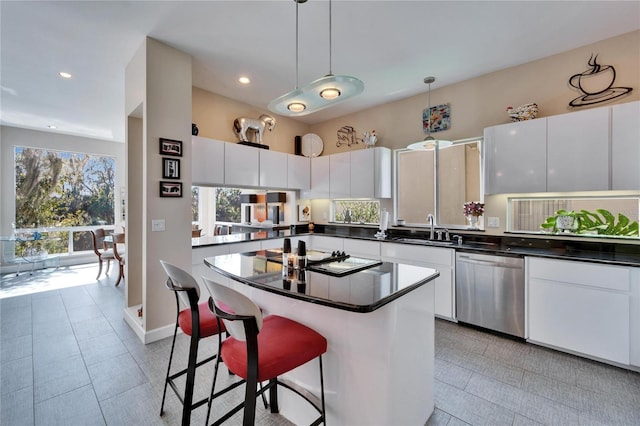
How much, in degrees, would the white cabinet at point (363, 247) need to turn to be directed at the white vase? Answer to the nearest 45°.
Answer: approximately 135° to its left

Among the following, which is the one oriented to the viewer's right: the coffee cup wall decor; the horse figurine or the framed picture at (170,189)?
the horse figurine

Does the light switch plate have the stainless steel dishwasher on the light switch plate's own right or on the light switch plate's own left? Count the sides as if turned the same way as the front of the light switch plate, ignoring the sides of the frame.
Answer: on the light switch plate's own left

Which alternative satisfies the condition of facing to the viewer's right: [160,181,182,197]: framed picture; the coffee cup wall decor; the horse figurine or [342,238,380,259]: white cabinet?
the horse figurine

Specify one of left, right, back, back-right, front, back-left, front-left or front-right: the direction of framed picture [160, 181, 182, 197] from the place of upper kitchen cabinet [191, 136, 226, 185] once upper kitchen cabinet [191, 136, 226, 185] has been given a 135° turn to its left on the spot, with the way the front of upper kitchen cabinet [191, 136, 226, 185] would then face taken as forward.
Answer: back-left

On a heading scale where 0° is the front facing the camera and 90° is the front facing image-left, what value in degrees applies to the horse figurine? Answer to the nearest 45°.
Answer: approximately 270°

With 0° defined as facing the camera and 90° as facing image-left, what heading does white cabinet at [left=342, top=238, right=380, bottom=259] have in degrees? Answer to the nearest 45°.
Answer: approximately 45°

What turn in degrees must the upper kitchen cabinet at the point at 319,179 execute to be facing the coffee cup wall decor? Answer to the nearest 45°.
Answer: approximately 90° to its left
